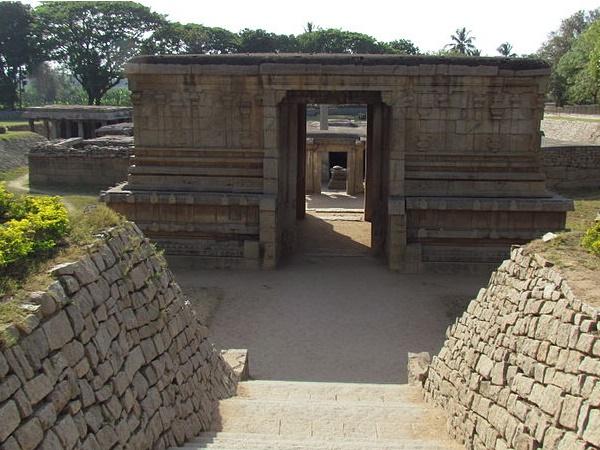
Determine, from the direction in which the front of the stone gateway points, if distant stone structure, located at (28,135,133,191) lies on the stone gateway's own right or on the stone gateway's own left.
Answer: on the stone gateway's own right

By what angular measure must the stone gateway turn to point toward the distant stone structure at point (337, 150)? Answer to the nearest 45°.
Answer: approximately 180°

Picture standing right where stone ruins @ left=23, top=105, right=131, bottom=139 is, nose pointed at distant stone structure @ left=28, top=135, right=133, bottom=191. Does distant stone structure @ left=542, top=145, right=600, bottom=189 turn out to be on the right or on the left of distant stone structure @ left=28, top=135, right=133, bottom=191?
left

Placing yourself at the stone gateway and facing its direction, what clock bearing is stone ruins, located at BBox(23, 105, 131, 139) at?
The stone ruins is roughly at 5 o'clock from the stone gateway.

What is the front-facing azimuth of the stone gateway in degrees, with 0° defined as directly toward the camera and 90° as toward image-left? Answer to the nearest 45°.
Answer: approximately 0°

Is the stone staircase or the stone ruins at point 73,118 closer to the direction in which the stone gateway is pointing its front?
the stone staircase

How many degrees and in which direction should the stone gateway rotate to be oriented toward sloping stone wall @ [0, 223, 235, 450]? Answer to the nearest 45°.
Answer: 0° — it already faces it

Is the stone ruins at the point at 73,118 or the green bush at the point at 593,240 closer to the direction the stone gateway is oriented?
the green bush

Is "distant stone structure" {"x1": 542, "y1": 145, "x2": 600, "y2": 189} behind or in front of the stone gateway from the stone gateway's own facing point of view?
behind
